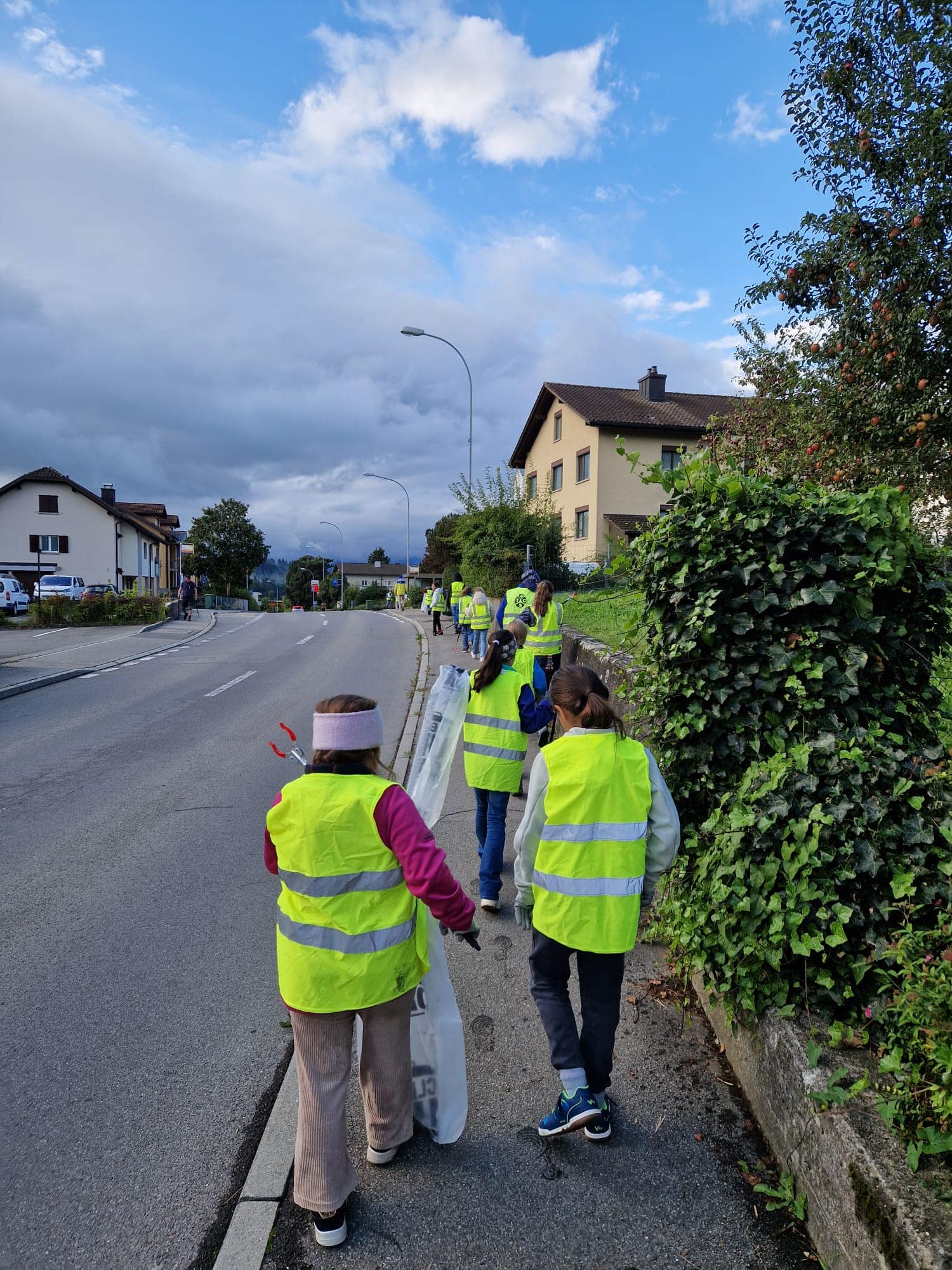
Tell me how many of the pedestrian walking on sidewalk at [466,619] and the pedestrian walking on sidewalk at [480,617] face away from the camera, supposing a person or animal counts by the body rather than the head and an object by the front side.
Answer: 2

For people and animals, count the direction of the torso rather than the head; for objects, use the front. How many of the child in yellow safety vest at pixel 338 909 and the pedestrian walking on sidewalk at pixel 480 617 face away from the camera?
2

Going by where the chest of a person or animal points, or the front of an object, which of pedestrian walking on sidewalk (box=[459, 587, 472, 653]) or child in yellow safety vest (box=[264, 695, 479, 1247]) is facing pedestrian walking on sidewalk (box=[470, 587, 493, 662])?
the child in yellow safety vest

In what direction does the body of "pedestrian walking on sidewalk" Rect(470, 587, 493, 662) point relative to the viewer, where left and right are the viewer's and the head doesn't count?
facing away from the viewer

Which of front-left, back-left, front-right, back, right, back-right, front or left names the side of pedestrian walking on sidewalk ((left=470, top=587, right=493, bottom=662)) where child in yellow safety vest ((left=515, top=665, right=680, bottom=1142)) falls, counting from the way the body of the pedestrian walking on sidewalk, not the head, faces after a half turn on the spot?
front

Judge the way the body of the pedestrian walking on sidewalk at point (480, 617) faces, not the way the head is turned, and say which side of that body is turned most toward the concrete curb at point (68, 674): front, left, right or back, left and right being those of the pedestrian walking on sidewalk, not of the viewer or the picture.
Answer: left

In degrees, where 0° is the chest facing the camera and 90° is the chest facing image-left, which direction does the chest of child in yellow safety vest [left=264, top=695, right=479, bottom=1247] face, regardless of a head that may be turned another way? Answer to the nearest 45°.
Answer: approximately 180°

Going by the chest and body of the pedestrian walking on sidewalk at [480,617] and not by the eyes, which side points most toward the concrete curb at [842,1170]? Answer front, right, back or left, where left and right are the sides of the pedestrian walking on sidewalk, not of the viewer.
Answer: back

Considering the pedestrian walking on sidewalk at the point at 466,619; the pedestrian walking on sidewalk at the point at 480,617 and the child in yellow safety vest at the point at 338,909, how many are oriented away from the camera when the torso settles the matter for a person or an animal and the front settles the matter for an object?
3

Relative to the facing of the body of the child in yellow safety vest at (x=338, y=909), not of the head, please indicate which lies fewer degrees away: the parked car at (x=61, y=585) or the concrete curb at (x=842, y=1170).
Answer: the parked car

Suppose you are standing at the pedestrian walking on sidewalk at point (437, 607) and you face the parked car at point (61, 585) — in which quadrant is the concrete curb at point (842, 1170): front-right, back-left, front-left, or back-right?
back-left

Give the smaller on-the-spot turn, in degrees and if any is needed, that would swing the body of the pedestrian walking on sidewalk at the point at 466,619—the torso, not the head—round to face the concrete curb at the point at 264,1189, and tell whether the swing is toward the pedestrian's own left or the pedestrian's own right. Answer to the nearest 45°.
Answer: approximately 180°

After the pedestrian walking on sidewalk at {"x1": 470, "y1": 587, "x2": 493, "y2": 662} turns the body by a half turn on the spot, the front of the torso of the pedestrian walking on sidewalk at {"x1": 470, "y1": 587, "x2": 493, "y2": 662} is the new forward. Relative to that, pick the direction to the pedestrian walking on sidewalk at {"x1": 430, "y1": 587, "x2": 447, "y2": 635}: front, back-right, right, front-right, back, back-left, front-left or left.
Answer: back

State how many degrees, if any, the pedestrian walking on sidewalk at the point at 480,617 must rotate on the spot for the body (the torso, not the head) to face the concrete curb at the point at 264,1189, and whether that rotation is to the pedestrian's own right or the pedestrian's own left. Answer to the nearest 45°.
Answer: approximately 180°

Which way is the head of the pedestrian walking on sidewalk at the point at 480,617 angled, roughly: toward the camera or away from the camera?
away from the camera

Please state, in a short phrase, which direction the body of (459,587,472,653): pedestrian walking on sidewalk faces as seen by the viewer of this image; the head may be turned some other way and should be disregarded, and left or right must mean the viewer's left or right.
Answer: facing away from the viewer
